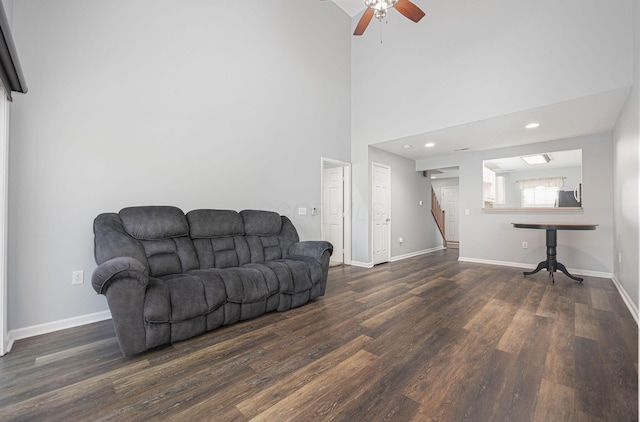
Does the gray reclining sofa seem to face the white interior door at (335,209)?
no

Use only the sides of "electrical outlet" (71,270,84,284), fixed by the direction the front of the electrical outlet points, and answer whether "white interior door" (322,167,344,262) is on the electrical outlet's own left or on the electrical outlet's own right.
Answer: on the electrical outlet's own left

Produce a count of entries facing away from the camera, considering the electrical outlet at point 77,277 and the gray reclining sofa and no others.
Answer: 0

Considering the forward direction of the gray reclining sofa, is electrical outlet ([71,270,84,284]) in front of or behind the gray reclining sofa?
behind

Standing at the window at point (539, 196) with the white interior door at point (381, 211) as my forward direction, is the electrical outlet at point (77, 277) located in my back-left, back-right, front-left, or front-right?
front-left

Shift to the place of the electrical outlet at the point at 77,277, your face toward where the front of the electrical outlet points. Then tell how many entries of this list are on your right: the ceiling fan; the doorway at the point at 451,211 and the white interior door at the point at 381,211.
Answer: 0

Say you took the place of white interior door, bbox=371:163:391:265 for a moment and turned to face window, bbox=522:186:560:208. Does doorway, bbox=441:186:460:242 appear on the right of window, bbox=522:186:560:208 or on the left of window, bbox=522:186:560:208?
left

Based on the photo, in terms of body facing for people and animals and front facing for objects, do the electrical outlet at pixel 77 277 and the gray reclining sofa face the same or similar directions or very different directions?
same or similar directions

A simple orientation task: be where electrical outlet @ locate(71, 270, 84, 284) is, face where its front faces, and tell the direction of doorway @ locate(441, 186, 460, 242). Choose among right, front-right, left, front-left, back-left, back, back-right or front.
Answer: left

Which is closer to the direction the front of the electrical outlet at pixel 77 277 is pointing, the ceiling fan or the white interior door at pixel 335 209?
the ceiling fan

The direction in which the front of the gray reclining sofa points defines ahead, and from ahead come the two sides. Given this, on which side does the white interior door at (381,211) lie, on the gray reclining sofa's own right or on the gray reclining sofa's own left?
on the gray reclining sofa's own left
